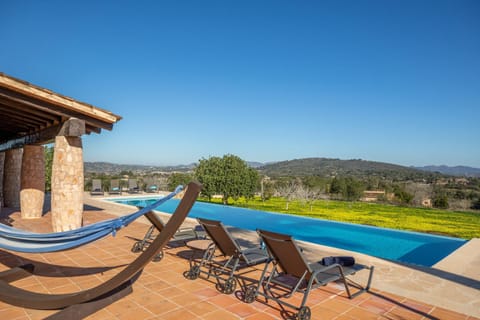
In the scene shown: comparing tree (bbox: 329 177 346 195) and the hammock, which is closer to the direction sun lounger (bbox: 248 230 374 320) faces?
the tree

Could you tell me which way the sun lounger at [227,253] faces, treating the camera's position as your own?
facing away from the viewer and to the right of the viewer

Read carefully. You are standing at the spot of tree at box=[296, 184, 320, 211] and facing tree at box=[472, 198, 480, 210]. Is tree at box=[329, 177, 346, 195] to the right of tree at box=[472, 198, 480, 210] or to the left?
left

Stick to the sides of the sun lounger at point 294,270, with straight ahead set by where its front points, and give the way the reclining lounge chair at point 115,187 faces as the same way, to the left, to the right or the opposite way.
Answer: to the right

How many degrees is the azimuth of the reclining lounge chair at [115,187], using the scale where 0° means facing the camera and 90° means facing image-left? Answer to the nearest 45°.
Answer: approximately 0°

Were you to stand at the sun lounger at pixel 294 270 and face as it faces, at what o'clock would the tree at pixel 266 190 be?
The tree is roughly at 10 o'clock from the sun lounger.
